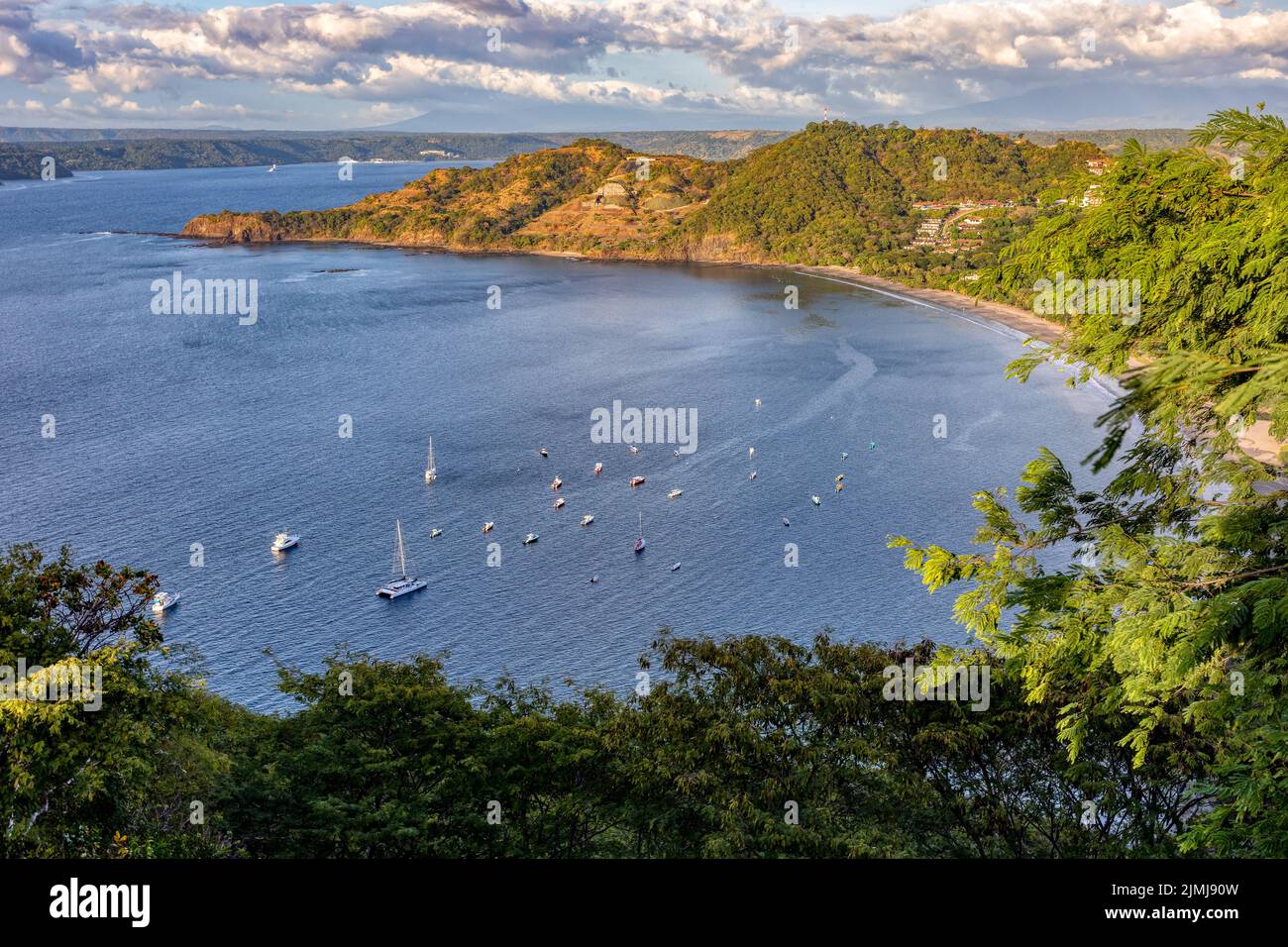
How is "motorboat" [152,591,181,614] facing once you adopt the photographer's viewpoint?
facing away from the viewer and to the right of the viewer

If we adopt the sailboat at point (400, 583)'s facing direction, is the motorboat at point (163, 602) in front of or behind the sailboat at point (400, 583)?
behind

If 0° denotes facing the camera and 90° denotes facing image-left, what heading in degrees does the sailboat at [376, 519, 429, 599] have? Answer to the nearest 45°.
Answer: approximately 225°

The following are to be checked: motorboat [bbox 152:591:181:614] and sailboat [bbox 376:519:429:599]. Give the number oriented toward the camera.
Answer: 0
